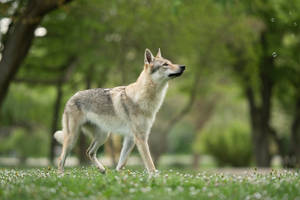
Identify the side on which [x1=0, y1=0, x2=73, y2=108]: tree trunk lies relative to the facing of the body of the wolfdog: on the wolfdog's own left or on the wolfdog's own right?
on the wolfdog's own left

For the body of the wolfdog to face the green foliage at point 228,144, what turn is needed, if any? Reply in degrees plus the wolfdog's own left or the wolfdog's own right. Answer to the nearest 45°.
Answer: approximately 90° to the wolfdog's own left

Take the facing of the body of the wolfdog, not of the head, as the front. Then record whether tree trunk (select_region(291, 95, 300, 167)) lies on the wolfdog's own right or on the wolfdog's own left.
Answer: on the wolfdog's own left

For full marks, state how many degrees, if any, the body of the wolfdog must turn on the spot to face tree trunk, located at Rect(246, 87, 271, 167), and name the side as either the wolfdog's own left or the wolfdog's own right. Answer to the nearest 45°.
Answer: approximately 45° to the wolfdog's own left

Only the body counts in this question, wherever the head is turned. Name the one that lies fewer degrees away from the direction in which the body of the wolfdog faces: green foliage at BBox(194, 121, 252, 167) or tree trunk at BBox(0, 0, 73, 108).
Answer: the green foliage

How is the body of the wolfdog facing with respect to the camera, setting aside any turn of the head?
to the viewer's right
